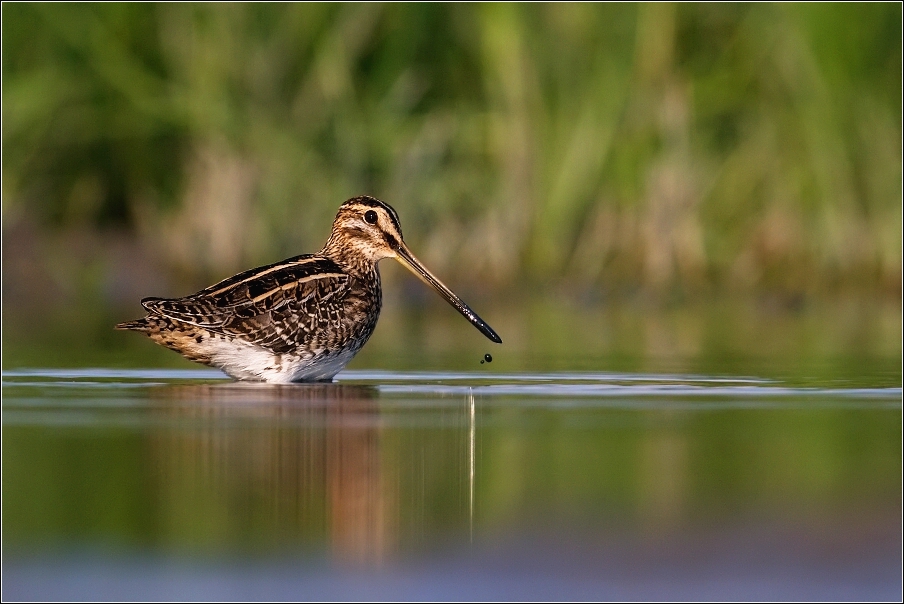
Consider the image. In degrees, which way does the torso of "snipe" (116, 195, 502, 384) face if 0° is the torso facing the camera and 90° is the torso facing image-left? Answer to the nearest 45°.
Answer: approximately 270°
